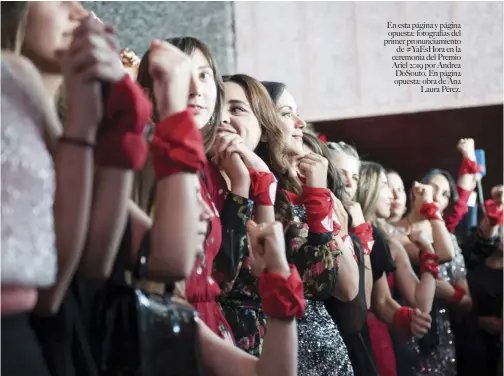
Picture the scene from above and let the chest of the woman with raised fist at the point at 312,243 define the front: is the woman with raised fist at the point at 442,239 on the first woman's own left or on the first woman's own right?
on the first woman's own left
